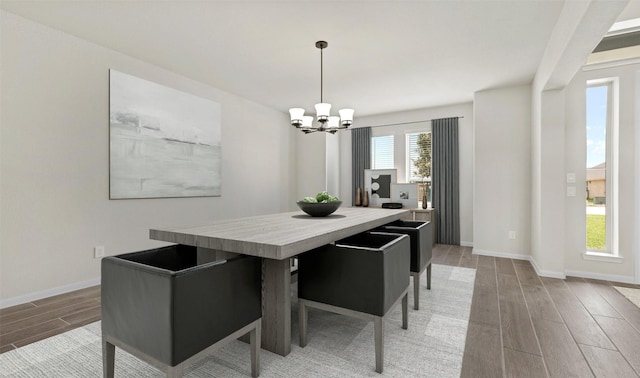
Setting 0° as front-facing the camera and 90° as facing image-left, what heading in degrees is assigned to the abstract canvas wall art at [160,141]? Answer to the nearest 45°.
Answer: approximately 315°

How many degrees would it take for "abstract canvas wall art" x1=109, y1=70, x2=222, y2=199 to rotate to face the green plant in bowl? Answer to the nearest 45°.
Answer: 0° — it already faces it

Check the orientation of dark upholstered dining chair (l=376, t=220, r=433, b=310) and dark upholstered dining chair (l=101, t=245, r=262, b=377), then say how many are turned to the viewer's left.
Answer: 1

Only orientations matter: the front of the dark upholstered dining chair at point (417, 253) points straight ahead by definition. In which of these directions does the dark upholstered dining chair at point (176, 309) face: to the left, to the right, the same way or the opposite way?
to the right

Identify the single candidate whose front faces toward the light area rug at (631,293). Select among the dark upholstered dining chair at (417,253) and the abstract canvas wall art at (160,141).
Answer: the abstract canvas wall art

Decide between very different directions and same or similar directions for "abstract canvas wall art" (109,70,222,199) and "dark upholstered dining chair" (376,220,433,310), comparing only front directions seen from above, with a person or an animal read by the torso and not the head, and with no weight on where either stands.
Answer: very different directions

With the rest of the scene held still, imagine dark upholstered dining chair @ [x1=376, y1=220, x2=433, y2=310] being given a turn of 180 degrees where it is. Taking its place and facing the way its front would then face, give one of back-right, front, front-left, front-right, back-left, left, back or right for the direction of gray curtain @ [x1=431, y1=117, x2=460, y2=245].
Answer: left

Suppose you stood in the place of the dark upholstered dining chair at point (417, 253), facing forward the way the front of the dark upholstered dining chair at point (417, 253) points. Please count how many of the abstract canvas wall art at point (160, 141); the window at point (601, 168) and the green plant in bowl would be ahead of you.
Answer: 2

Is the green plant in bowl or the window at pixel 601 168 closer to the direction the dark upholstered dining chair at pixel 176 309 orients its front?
the green plant in bowl

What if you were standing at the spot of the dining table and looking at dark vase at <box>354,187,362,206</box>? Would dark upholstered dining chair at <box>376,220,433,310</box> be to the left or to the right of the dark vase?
right

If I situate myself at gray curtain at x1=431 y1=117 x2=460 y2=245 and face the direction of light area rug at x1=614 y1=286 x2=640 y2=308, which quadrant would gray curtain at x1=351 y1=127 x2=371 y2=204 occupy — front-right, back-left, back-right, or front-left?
back-right

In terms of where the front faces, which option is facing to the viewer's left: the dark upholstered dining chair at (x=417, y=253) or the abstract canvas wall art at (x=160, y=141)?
the dark upholstered dining chair

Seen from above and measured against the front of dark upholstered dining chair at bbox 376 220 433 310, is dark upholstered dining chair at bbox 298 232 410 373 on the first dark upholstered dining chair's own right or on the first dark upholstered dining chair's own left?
on the first dark upholstered dining chair's own left

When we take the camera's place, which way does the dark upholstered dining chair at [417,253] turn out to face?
facing to the left of the viewer
